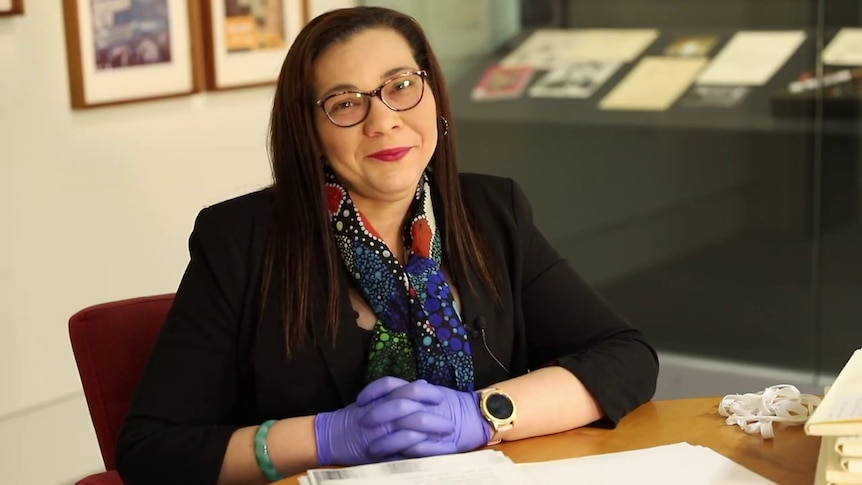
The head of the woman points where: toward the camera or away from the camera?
toward the camera

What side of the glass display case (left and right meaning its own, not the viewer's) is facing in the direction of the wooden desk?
front

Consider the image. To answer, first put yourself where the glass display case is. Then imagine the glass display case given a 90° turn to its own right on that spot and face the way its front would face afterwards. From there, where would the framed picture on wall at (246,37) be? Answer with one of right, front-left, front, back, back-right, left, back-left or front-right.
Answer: front

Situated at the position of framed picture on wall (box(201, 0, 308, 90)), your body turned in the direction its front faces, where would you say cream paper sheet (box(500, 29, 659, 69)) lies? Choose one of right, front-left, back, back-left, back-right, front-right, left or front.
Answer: front-left

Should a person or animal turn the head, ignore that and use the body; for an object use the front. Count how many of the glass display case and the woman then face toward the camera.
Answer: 2

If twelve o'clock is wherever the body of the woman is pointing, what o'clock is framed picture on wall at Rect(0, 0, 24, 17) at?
The framed picture on wall is roughly at 5 o'clock from the woman.

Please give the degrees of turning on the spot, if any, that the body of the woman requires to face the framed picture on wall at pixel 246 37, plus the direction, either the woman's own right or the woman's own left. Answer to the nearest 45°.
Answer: approximately 180°

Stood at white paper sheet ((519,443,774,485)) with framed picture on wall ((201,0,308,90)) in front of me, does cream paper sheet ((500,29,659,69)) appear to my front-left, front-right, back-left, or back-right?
front-right

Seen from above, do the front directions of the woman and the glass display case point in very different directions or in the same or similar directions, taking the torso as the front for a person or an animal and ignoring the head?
same or similar directions

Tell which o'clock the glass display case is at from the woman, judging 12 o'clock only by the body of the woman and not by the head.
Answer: The glass display case is roughly at 7 o'clock from the woman.

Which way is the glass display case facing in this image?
toward the camera

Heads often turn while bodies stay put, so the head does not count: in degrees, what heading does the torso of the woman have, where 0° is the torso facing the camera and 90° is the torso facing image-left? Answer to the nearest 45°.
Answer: approximately 0°

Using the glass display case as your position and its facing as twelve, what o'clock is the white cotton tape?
The white cotton tape is roughly at 12 o'clock from the glass display case.

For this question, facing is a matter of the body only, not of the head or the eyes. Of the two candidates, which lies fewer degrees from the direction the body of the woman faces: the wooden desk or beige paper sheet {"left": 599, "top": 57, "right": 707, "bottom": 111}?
the wooden desk

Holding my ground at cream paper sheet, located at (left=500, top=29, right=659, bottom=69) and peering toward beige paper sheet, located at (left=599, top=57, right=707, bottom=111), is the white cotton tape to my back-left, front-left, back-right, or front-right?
front-right

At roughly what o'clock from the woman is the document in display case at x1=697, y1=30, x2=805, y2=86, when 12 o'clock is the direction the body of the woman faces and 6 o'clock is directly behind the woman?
The document in display case is roughly at 7 o'clock from the woman.
